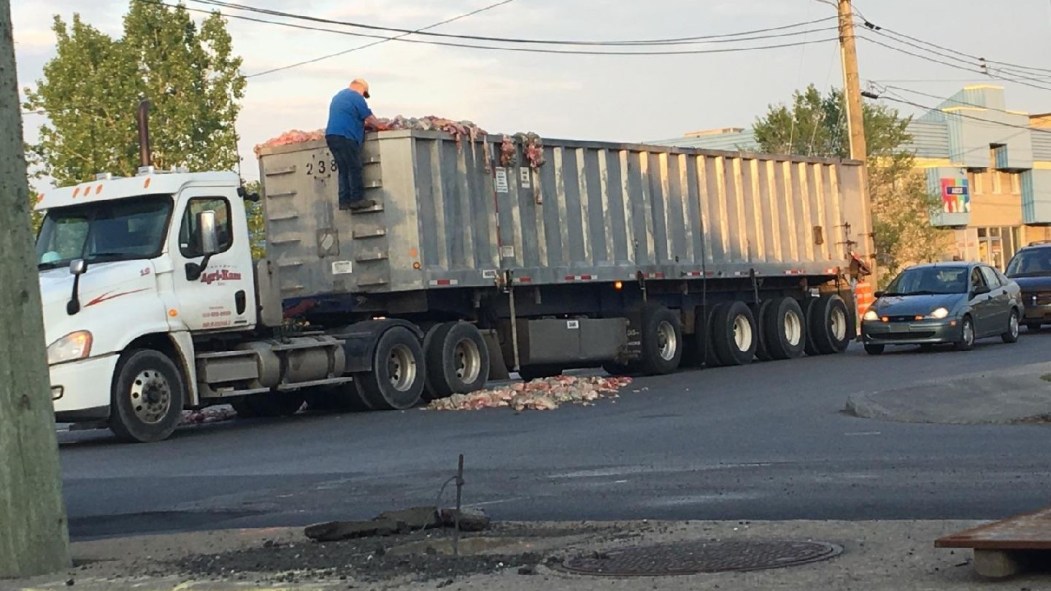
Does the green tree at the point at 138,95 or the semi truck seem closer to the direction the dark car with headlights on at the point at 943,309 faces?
the semi truck

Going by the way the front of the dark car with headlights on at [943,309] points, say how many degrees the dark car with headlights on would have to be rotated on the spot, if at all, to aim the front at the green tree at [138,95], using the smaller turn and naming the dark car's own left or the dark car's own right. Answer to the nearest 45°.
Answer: approximately 45° to the dark car's own right

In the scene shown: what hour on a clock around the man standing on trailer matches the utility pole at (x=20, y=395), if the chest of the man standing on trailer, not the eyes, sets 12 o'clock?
The utility pole is roughly at 5 o'clock from the man standing on trailer.

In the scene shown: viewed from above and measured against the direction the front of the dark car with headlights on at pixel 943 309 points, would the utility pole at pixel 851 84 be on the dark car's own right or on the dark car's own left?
on the dark car's own right

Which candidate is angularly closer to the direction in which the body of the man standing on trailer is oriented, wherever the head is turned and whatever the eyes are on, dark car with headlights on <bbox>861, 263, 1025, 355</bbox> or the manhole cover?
the dark car with headlights on

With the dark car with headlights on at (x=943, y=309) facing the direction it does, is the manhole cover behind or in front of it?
in front

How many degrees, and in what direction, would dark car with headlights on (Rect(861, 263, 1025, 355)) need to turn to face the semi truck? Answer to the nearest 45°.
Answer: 0° — it already faces it

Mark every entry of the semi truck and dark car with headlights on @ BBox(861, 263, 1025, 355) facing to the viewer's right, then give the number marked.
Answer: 0

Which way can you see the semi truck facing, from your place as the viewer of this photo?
facing the viewer and to the left of the viewer

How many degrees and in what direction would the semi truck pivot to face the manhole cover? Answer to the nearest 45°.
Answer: approximately 45° to its left

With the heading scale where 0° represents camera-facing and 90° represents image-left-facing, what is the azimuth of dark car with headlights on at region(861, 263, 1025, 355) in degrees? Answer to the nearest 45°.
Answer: approximately 45°

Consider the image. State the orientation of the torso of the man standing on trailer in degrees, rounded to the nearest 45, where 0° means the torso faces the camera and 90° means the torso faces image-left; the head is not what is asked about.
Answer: approximately 225°
